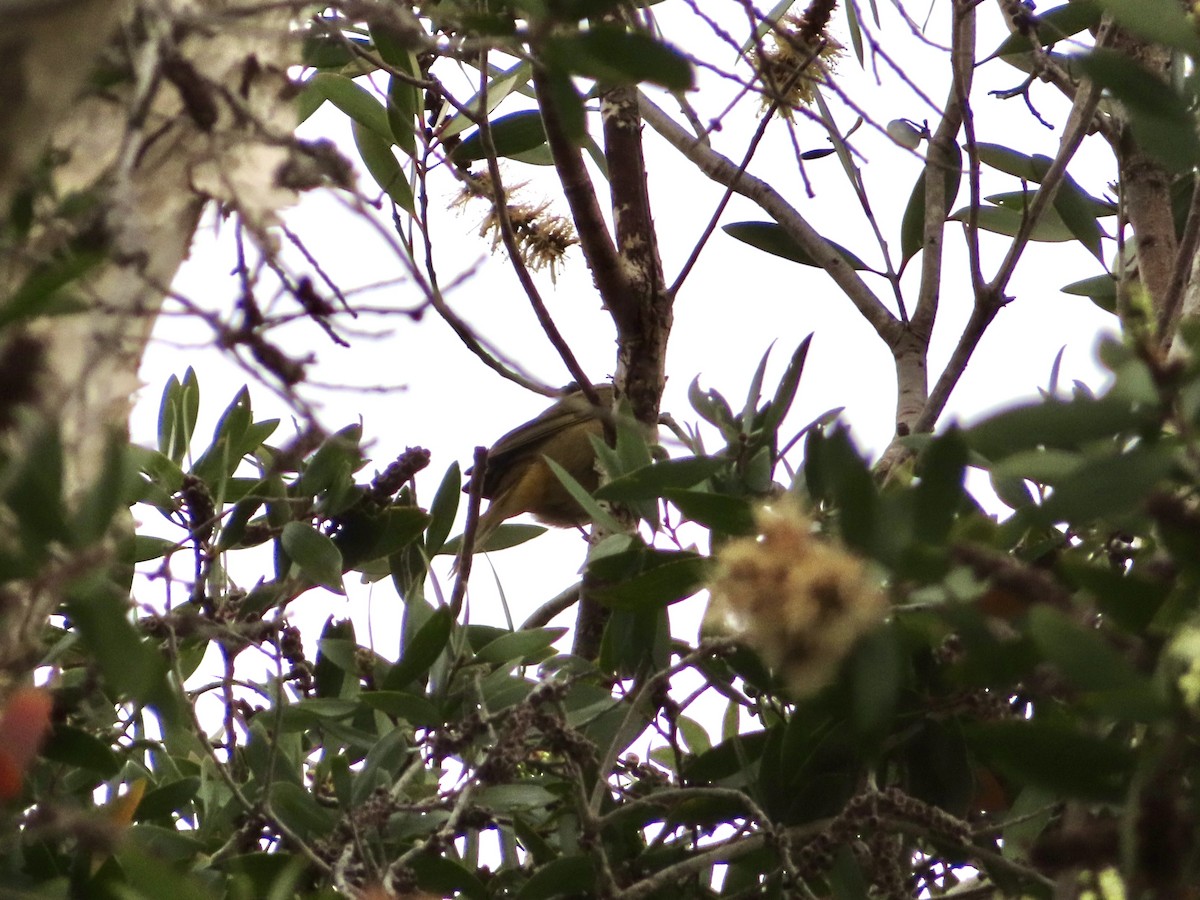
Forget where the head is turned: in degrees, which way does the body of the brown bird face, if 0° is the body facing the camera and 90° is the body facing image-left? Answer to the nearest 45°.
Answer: approximately 270°

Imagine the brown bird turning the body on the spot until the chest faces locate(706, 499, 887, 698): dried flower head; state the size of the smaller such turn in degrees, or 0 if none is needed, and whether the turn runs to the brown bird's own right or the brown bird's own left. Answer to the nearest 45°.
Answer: approximately 90° to the brown bird's own right

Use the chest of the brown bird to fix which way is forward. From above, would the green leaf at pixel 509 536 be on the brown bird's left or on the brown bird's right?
on the brown bird's right
